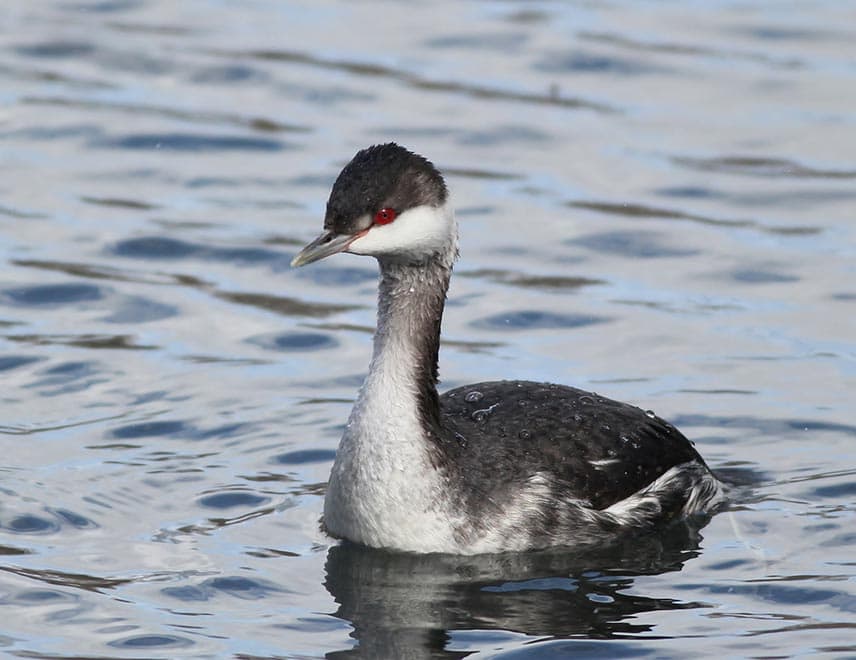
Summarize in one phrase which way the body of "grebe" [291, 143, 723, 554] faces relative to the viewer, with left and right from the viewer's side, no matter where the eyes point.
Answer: facing the viewer and to the left of the viewer
